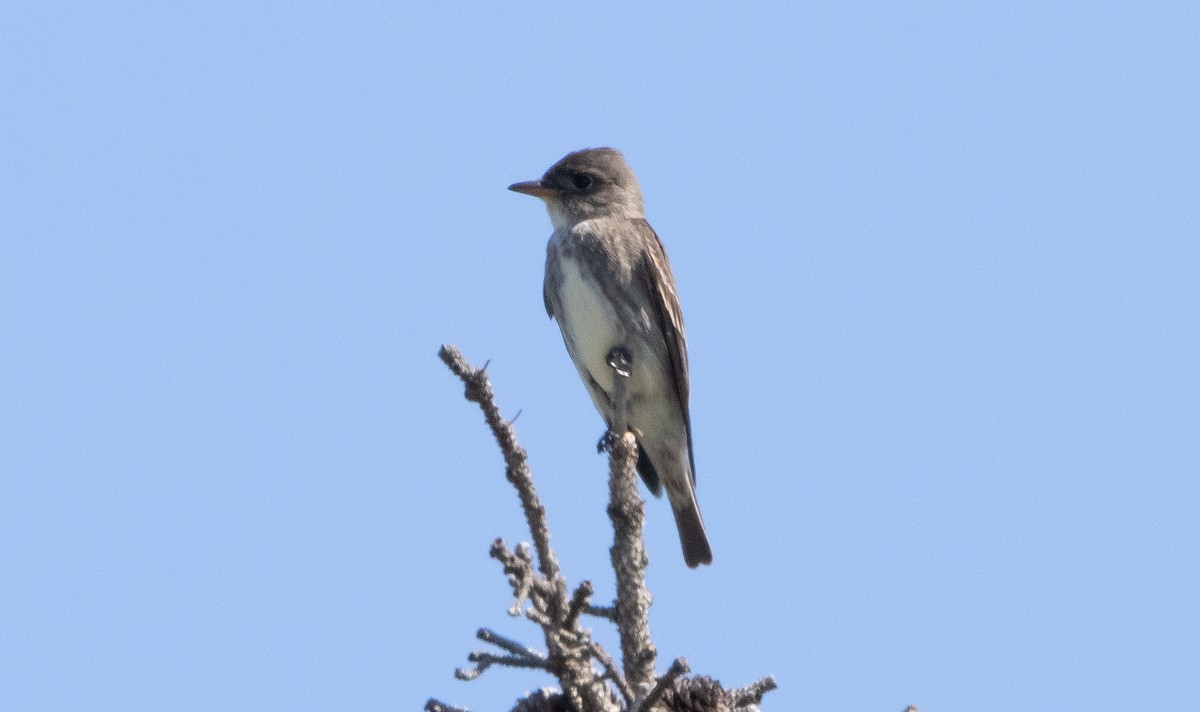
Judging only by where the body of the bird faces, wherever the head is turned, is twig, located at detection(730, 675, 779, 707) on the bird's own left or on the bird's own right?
on the bird's own left

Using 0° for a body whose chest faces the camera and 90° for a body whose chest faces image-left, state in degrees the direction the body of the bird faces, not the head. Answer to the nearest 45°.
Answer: approximately 45°
